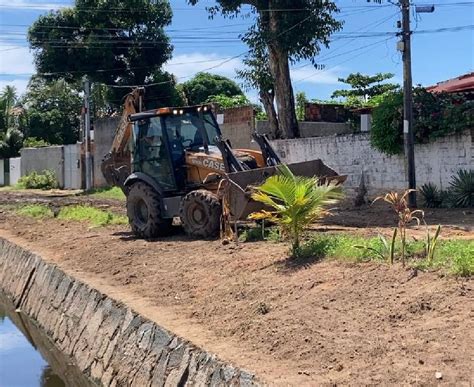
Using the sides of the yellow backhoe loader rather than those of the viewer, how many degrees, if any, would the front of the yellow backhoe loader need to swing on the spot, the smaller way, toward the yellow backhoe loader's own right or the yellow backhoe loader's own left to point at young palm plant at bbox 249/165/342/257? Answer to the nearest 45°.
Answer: approximately 45° to the yellow backhoe loader's own right

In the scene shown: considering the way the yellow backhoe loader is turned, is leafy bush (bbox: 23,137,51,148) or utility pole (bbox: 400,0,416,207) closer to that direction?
the utility pole

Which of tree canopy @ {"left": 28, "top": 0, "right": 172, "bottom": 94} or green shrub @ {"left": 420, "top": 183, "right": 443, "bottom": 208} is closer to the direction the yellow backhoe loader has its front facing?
the green shrub

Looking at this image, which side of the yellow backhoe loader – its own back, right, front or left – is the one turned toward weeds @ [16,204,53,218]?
back

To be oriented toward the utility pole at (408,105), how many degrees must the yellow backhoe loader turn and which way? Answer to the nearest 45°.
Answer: approximately 90° to its left

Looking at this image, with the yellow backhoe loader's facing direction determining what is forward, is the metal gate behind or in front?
behind

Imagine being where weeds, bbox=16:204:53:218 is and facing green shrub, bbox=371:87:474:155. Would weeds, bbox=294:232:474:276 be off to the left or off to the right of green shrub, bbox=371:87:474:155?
right
